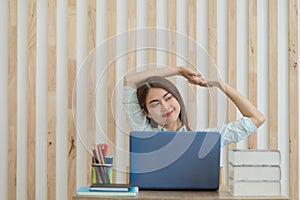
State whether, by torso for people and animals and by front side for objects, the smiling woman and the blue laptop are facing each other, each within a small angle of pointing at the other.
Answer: yes

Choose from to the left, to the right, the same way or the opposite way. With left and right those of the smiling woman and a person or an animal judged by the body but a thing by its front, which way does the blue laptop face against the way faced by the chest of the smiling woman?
the opposite way

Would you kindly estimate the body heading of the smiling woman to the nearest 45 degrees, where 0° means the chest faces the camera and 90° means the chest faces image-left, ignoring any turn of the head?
approximately 0°

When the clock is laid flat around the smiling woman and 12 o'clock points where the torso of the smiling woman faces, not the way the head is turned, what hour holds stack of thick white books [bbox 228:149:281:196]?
The stack of thick white books is roughly at 11 o'clock from the smiling woman.

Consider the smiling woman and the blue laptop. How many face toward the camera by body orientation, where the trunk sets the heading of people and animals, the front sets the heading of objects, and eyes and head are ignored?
1

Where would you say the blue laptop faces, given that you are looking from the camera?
facing away from the viewer

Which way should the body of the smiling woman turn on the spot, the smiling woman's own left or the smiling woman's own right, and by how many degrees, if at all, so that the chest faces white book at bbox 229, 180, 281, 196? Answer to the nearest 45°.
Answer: approximately 45° to the smiling woman's own left
